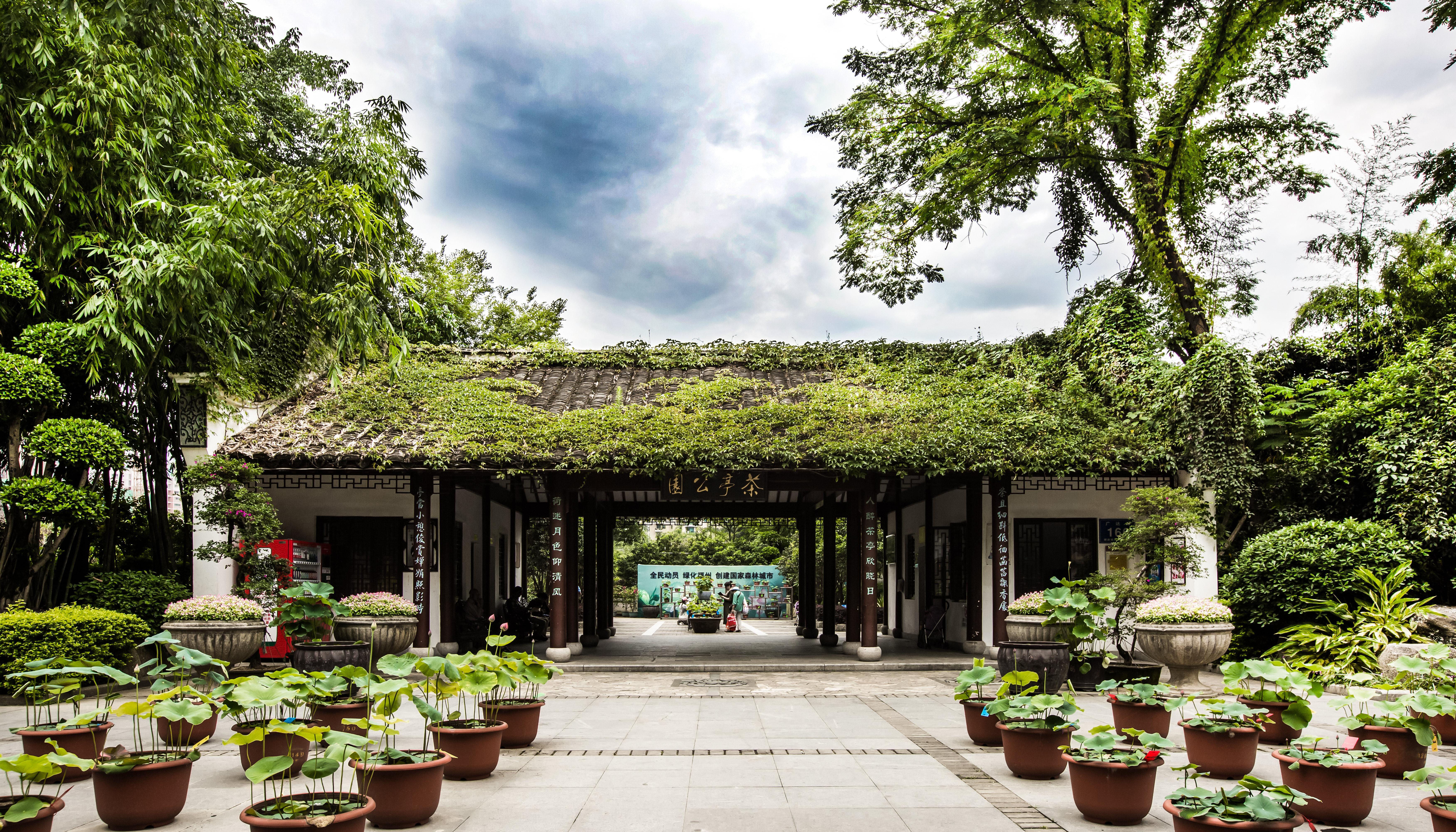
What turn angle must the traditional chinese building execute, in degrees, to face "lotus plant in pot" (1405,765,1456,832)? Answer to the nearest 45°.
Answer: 0° — it already faces it

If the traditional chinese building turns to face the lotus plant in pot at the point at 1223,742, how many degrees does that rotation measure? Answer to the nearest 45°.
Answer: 0° — it already faces it

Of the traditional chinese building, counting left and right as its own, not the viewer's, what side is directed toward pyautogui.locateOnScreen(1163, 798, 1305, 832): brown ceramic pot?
front

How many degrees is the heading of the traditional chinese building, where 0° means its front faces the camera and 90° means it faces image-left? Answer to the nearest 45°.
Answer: approximately 0°

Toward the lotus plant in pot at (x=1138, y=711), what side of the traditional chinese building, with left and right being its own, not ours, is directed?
front

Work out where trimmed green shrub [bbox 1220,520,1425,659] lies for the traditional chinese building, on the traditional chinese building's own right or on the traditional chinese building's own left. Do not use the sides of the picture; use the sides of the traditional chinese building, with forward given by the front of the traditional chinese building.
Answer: on the traditional chinese building's own left
